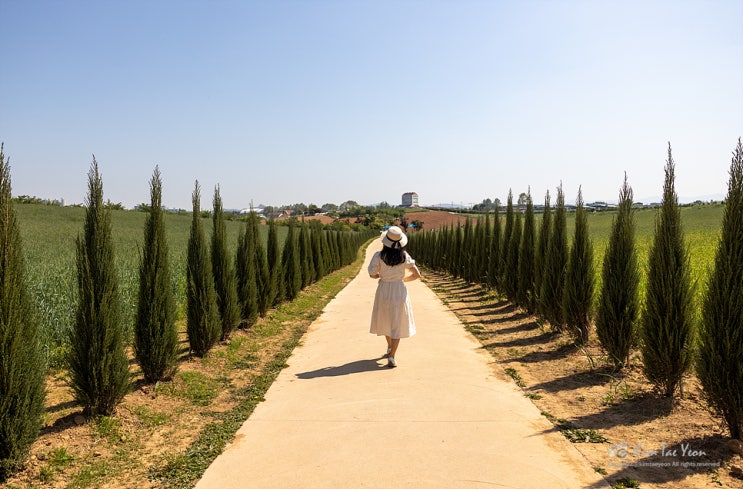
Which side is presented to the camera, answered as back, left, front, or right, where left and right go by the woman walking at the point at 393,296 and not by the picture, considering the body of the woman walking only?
back

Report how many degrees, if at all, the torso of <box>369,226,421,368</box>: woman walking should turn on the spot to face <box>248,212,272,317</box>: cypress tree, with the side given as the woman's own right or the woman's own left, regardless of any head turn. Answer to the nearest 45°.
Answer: approximately 45° to the woman's own left

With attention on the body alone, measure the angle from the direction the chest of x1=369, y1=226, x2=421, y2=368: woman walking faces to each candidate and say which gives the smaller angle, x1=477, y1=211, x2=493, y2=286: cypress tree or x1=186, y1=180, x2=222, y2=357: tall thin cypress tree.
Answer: the cypress tree

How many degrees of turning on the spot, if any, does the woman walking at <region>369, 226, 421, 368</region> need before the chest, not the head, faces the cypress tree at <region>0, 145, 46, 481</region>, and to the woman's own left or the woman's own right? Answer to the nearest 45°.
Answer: approximately 135° to the woman's own left

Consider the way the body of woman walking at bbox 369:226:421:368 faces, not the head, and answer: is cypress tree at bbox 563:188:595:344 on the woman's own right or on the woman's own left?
on the woman's own right

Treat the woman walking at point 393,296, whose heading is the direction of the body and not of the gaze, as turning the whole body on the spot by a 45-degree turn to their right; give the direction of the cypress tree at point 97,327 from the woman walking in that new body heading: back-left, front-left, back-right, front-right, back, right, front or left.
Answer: back

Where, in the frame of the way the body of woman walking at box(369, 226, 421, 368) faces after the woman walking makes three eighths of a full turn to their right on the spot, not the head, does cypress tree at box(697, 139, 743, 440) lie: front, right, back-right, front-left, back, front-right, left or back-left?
front

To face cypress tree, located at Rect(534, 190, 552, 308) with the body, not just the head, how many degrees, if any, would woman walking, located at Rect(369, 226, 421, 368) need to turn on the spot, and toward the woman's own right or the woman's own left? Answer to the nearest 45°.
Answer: approximately 45° to the woman's own right

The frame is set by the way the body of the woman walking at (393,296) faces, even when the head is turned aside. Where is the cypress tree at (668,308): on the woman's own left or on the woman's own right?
on the woman's own right
